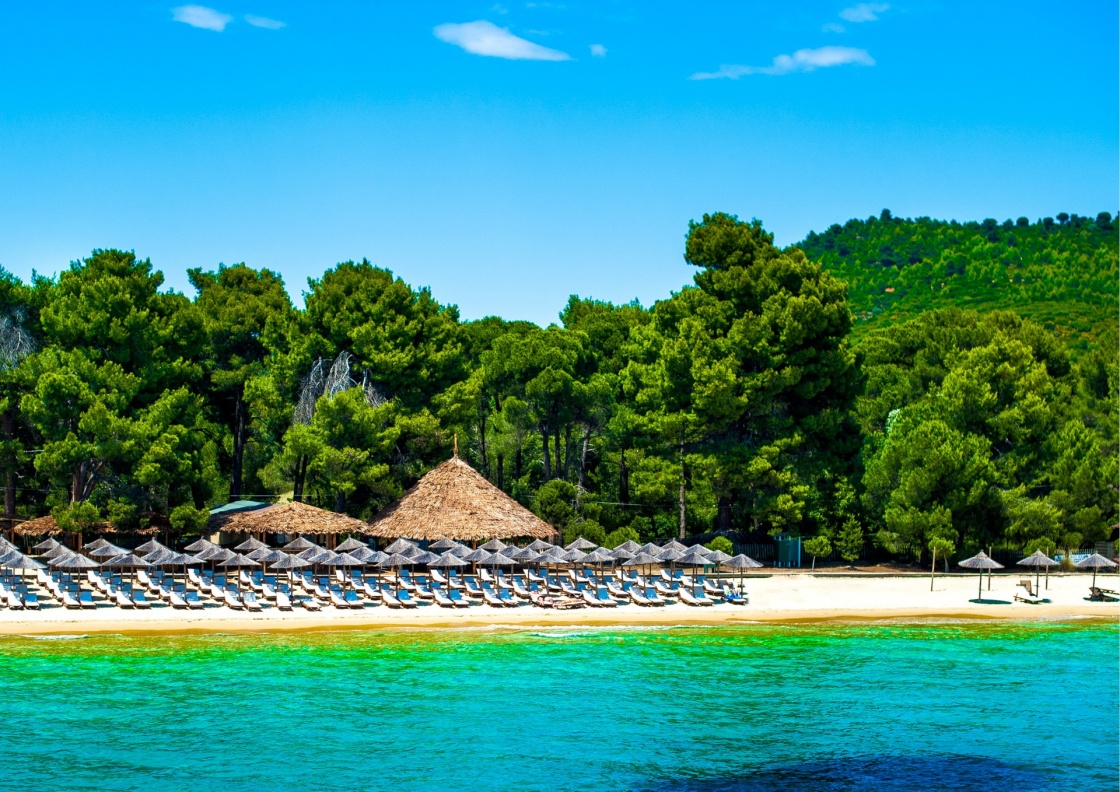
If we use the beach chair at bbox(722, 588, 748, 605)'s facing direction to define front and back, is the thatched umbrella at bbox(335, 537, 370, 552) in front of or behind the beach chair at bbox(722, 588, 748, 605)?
behind

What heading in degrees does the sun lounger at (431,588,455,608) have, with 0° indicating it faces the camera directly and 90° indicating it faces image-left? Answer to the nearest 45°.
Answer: approximately 315°

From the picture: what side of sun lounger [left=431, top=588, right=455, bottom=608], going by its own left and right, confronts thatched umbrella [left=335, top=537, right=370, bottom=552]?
back

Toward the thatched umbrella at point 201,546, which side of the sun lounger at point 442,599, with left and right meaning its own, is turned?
back

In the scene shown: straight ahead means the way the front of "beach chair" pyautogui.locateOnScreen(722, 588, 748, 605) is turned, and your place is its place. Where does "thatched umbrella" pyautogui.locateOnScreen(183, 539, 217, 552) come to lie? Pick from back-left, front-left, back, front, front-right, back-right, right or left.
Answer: back-right

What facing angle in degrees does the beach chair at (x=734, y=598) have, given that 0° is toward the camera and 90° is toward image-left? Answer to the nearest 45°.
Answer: approximately 315°

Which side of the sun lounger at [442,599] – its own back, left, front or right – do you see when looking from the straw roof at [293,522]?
back

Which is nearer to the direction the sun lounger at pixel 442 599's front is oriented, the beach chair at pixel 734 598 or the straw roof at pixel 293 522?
the beach chair

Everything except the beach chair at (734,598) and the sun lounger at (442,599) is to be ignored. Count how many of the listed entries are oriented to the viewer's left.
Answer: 0

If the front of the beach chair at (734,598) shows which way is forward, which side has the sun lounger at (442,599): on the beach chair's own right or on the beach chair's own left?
on the beach chair's own right

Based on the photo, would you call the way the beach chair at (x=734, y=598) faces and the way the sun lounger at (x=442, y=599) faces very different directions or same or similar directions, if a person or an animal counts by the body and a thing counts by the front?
same or similar directions
